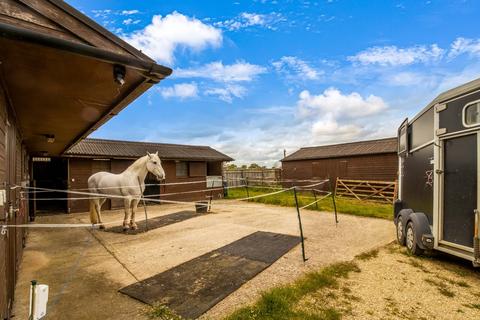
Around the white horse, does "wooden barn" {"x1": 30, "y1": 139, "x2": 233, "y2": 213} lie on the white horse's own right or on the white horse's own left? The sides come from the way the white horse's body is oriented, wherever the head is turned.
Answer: on the white horse's own left

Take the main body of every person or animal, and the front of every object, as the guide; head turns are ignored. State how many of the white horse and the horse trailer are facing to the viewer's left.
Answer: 0

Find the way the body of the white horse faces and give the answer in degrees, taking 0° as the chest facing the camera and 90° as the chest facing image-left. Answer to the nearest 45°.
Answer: approximately 270°

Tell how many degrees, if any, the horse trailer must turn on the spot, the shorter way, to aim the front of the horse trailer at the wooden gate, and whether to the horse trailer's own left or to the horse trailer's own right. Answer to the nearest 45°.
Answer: approximately 135° to the horse trailer's own left

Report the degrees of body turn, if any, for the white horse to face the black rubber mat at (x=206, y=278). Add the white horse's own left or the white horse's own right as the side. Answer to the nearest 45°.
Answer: approximately 90° to the white horse's own right
